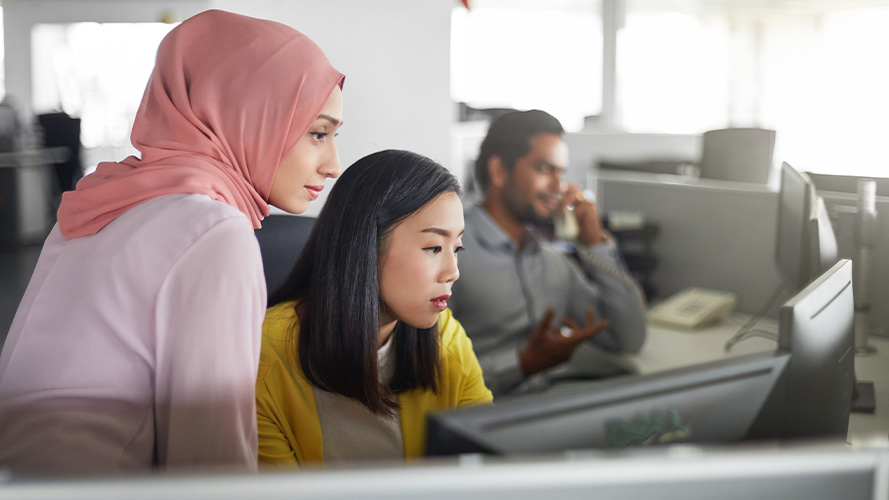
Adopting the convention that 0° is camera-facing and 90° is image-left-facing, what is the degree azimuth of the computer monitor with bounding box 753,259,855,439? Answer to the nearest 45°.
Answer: approximately 135°

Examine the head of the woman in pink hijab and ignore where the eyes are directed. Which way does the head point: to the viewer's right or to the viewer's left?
to the viewer's right

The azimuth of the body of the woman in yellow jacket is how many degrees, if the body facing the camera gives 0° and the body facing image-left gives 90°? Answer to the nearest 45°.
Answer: approximately 315°

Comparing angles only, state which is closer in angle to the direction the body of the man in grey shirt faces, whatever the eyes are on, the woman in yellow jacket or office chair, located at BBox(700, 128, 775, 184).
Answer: the woman in yellow jacket
